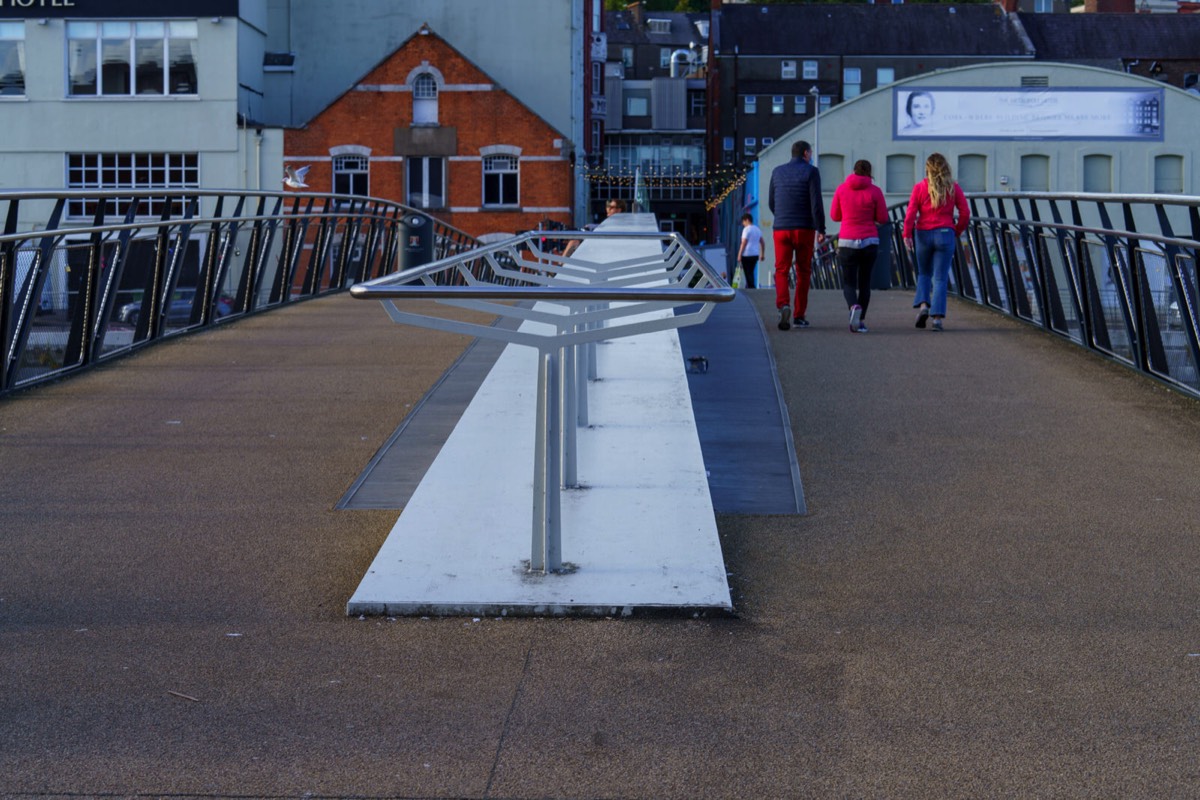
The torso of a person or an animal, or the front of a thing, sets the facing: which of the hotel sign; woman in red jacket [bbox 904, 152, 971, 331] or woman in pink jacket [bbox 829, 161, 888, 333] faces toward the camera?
the hotel sign

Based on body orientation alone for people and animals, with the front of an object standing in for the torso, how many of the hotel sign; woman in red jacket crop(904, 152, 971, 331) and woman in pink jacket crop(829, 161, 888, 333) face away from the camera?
2

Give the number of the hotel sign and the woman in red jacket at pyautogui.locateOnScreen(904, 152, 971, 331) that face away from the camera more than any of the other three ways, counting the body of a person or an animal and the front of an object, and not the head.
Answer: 1

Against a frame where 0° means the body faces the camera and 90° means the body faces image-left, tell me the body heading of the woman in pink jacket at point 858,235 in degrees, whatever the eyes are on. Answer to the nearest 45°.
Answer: approximately 180°

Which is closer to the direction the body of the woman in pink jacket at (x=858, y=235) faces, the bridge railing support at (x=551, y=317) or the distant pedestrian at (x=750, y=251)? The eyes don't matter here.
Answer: the distant pedestrian

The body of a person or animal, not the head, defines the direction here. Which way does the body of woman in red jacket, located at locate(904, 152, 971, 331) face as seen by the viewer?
away from the camera

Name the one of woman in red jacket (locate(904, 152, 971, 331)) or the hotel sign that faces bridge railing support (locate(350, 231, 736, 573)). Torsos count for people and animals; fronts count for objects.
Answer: the hotel sign

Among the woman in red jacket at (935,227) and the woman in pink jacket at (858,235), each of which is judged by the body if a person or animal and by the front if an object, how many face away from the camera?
2

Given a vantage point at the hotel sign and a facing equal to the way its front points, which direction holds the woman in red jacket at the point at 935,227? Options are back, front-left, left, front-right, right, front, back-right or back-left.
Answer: front

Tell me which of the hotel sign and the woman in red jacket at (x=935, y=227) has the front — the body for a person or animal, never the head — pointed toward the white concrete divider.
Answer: the hotel sign

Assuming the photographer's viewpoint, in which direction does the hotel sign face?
facing the viewer
